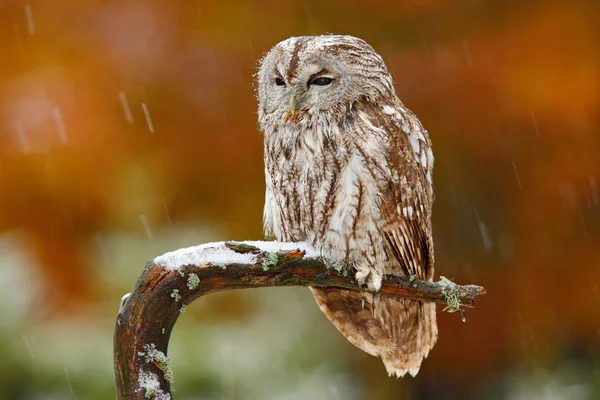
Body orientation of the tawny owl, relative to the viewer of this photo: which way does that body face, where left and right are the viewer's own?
facing the viewer and to the left of the viewer

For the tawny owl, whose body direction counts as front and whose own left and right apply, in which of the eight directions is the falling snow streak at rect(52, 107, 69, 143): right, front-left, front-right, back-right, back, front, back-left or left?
right

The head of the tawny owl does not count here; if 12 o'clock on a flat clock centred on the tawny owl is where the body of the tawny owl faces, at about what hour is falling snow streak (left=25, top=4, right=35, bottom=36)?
The falling snow streak is roughly at 3 o'clock from the tawny owl.

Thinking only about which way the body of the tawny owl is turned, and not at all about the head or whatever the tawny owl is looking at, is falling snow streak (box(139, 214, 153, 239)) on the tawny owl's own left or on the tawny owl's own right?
on the tawny owl's own right

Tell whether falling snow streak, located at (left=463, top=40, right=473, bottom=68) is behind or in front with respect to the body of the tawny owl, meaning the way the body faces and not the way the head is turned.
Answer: behind

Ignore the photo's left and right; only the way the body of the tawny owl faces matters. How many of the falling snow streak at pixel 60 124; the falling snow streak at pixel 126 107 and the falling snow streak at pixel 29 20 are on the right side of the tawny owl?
3

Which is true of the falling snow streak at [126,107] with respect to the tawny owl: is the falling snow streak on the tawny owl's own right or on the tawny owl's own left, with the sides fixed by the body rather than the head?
on the tawny owl's own right

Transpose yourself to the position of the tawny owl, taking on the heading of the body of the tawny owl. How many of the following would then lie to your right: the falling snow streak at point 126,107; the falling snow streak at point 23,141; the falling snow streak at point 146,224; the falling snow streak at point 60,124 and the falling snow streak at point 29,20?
5
